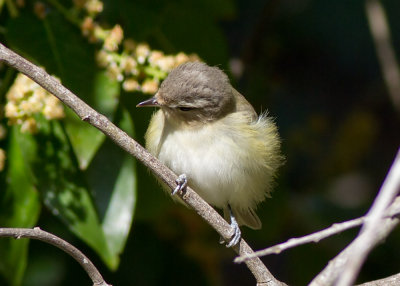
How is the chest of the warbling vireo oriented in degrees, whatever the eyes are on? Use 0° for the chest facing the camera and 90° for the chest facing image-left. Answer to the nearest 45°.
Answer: approximately 45°

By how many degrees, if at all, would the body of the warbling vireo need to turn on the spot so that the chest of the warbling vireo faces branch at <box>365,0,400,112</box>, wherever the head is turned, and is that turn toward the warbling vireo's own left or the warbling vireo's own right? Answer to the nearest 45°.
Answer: approximately 180°

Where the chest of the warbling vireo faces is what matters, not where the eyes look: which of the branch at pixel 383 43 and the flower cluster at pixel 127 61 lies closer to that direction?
the flower cluster

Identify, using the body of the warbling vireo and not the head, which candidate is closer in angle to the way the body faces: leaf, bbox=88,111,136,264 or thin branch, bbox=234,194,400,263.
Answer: the leaf

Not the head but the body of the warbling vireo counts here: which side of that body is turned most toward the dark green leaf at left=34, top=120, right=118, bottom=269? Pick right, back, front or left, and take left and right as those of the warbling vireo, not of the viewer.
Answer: right
